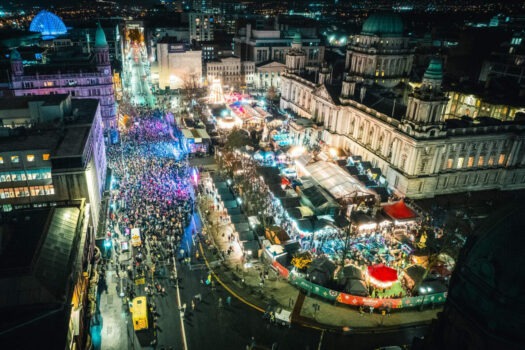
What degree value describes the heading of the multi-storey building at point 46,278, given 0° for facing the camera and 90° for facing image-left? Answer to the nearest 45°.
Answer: approximately 270°

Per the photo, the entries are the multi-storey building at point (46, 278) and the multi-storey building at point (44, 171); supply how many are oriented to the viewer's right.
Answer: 2

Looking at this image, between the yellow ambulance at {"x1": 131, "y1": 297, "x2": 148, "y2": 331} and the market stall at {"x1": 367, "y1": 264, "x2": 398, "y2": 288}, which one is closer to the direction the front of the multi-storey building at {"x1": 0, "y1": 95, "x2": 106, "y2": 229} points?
the market stall

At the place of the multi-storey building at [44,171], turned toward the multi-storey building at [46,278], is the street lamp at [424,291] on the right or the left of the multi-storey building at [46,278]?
left

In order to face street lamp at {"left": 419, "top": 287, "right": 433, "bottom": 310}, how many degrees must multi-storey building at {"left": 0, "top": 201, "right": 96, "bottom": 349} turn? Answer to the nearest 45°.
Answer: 0° — it already faces it

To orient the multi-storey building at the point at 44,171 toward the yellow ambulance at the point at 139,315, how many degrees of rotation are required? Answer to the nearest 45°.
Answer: approximately 90° to its right

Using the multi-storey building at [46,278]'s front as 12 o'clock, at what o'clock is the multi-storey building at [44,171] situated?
the multi-storey building at [44,171] is roughly at 9 o'clock from the multi-storey building at [46,278].

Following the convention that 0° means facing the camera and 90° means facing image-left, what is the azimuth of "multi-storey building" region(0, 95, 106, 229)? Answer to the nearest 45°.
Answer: approximately 270°

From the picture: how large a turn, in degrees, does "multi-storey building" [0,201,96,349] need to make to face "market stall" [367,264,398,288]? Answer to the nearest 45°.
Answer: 0° — it already faces it
